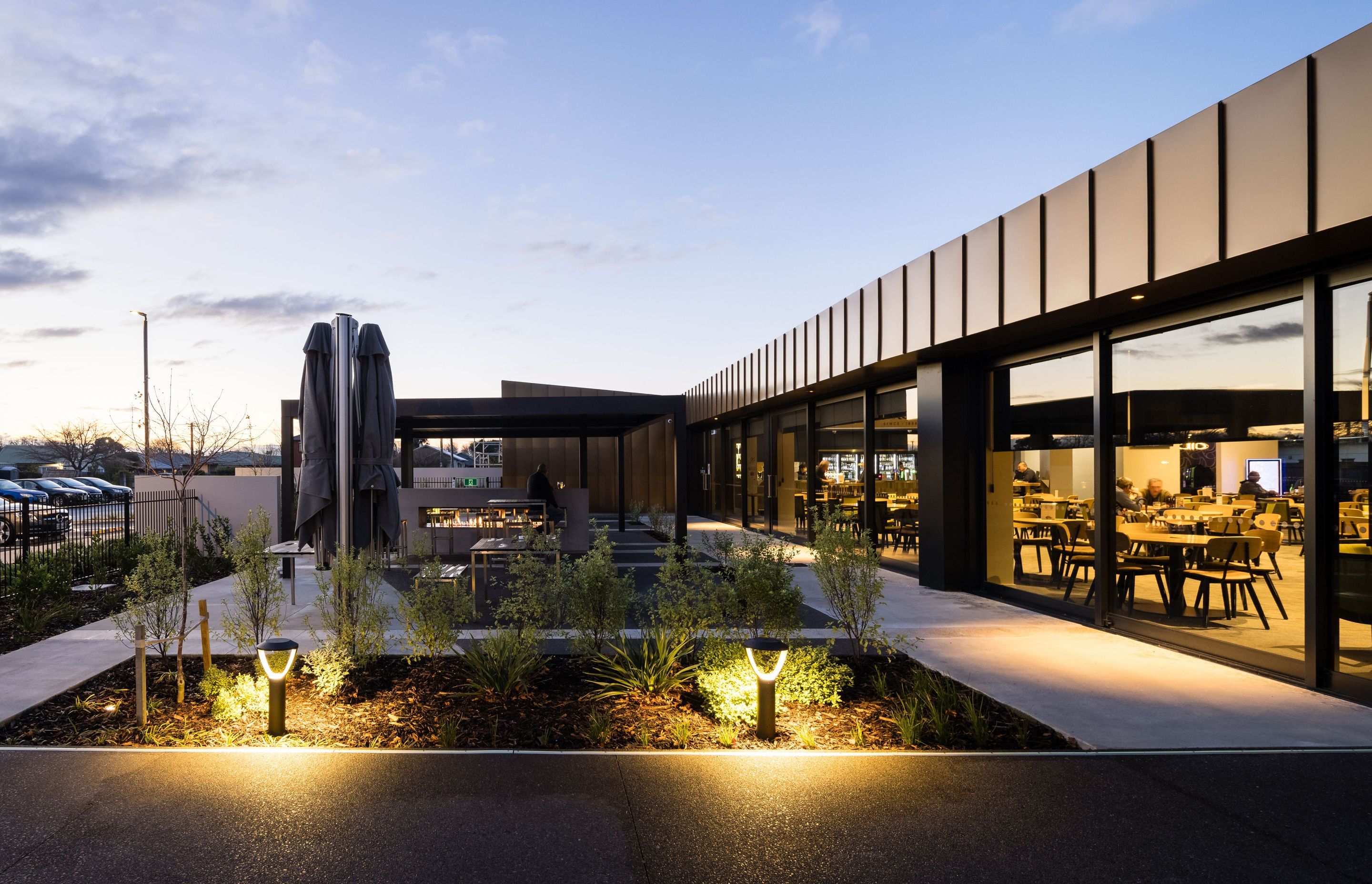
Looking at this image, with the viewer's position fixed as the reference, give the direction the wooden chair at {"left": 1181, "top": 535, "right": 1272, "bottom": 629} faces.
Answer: facing away from the viewer and to the left of the viewer

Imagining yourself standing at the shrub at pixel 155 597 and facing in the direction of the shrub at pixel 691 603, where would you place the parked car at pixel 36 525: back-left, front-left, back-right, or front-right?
back-left

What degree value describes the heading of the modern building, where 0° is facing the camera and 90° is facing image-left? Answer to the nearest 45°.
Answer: approximately 45°

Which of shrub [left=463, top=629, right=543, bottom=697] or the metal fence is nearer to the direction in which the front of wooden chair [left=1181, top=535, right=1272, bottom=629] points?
the metal fence
